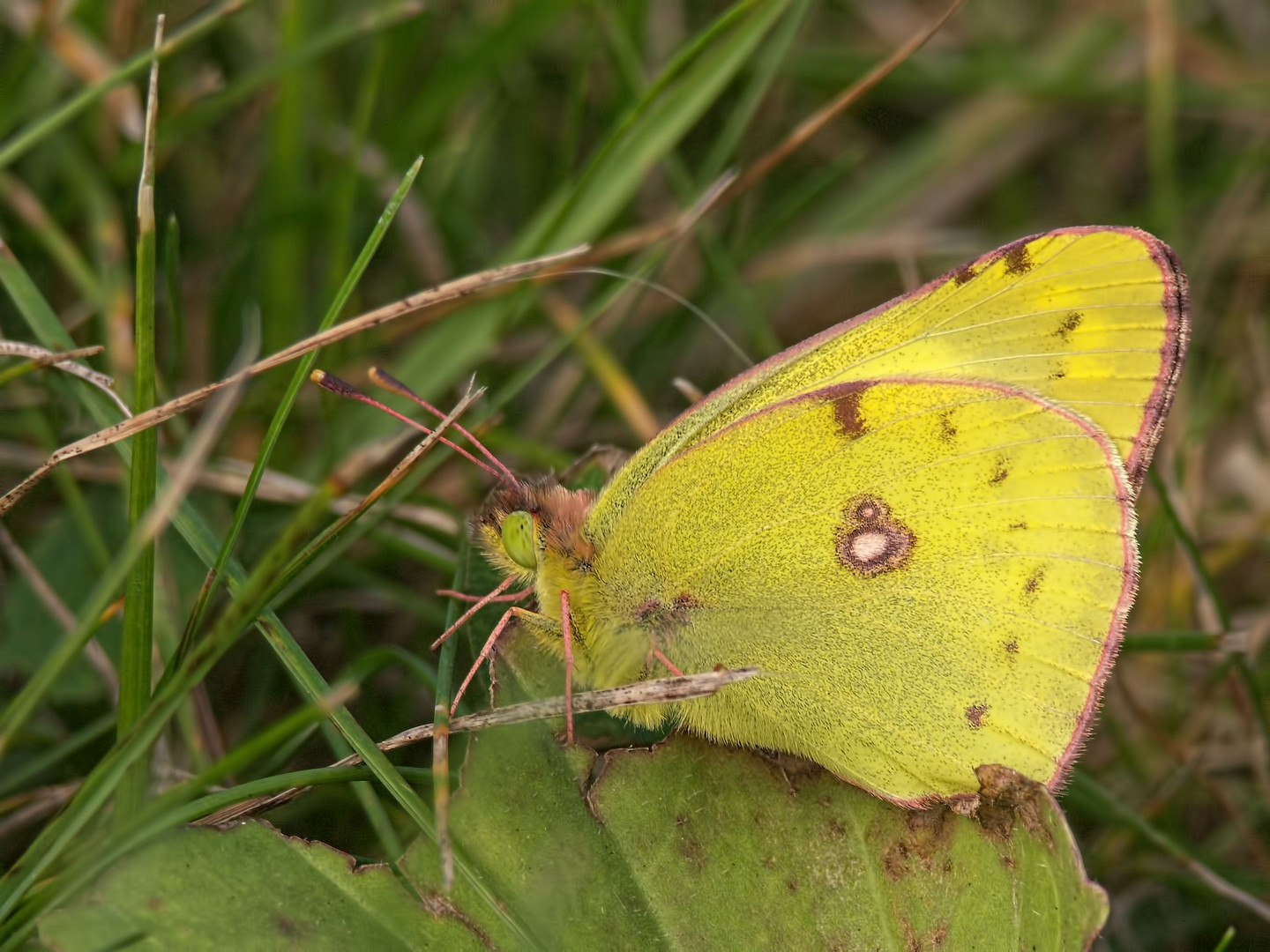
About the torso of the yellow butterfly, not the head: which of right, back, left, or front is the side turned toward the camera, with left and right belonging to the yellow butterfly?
left

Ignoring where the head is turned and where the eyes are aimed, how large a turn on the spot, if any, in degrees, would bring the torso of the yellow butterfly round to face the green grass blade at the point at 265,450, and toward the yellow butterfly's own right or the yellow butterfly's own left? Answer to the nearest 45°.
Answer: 0° — it already faces it

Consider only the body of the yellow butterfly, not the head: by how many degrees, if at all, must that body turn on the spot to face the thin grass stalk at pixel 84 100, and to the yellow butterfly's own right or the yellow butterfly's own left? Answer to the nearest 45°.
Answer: approximately 45° to the yellow butterfly's own right

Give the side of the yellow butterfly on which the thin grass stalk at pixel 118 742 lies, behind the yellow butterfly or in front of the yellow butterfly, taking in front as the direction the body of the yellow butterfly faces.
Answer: in front

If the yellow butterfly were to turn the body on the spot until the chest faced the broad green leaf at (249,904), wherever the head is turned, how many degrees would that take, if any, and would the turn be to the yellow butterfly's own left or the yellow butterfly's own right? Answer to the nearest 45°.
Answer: approximately 45° to the yellow butterfly's own left

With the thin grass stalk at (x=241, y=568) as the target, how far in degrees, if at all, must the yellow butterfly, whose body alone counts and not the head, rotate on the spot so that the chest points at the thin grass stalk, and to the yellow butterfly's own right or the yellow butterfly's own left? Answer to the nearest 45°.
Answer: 0° — it already faces it

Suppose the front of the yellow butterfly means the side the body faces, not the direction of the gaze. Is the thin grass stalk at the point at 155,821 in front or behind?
in front
